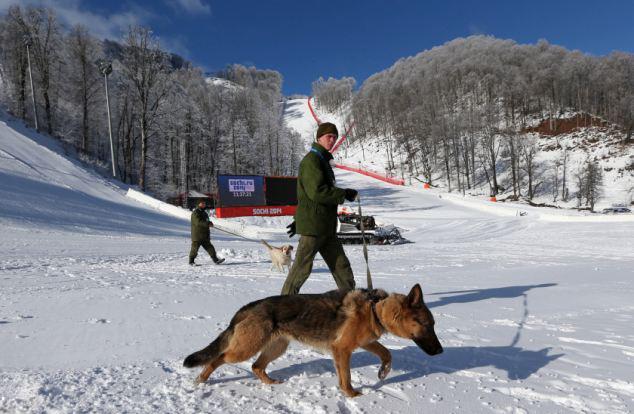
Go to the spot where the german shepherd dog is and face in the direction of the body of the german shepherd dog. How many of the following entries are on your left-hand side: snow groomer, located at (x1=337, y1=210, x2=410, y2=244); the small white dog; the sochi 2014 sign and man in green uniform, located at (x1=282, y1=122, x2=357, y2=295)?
4

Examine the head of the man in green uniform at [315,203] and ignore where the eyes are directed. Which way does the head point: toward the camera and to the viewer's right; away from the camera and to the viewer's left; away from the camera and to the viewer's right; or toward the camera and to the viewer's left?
toward the camera and to the viewer's right

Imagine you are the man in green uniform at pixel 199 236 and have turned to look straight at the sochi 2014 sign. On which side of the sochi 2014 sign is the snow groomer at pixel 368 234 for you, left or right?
right

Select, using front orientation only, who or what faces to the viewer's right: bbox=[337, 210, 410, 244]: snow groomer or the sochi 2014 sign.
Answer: the snow groomer

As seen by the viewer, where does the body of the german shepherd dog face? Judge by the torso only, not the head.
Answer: to the viewer's right

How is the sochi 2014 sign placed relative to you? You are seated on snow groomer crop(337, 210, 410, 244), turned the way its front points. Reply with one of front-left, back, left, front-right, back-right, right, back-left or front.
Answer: front-right

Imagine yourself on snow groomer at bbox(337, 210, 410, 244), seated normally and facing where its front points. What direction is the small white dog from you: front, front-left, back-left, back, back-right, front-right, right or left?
right
